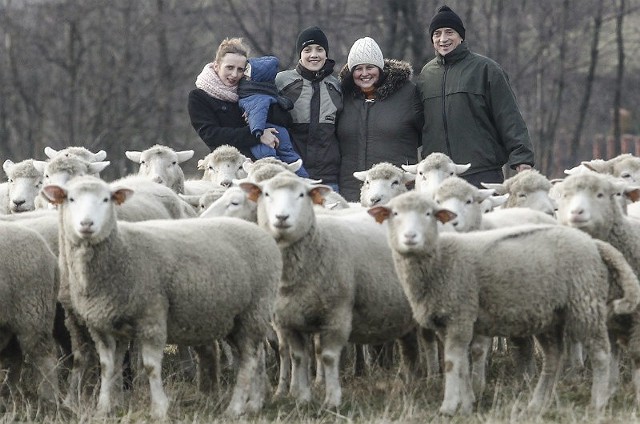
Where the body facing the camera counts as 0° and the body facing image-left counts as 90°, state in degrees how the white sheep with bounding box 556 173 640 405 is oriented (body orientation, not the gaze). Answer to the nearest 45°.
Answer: approximately 45°

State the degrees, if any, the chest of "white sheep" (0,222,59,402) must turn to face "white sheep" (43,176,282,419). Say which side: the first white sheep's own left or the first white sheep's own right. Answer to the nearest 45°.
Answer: approximately 135° to the first white sheep's own left

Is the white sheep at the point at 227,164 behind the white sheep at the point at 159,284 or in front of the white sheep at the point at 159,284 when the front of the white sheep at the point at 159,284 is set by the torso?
behind

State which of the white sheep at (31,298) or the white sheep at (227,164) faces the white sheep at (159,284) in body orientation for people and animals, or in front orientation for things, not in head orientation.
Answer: the white sheep at (227,164)

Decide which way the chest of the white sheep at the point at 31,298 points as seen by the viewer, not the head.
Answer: to the viewer's left

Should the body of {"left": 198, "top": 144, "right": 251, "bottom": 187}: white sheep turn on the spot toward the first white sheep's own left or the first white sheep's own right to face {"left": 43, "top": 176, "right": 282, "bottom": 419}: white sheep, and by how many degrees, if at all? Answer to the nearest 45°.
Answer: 0° — it already faces it

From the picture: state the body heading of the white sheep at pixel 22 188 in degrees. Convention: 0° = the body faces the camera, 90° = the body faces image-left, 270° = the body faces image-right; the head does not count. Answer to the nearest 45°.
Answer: approximately 0°
